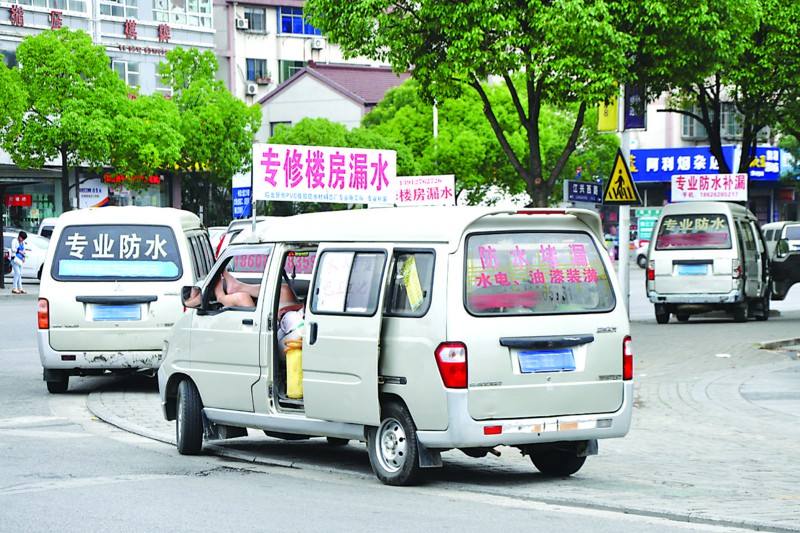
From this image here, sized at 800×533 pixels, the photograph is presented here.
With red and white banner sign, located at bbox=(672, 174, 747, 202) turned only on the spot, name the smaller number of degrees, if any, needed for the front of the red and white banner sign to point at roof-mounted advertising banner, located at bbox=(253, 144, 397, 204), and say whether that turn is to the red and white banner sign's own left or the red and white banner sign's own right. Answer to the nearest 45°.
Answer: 0° — it already faces it

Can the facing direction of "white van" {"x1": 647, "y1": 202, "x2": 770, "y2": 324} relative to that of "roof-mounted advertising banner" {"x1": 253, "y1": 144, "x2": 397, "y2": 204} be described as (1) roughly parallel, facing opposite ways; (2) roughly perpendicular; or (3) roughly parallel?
roughly parallel, facing opposite ways

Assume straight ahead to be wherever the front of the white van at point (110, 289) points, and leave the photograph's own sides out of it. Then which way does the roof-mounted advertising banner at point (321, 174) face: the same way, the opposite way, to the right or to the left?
the opposite way

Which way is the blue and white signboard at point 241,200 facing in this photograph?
toward the camera

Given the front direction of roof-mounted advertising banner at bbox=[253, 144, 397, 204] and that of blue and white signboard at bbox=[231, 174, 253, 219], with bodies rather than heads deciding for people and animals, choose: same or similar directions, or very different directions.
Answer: same or similar directions

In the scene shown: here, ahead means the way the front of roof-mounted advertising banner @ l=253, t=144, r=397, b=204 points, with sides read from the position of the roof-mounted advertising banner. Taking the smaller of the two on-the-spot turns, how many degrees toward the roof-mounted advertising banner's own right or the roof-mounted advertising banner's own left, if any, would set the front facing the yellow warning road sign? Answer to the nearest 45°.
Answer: approximately 135° to the roof-mounted advertising banner's own left

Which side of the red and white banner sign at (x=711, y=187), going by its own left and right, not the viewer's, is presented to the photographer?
front

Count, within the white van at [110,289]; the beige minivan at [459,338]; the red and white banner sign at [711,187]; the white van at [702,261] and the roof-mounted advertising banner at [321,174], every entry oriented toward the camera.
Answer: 2

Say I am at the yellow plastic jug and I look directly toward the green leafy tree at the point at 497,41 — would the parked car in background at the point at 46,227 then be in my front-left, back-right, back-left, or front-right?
front-left

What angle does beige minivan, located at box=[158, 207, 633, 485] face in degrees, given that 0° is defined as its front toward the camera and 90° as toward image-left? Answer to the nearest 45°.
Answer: approximately 135°

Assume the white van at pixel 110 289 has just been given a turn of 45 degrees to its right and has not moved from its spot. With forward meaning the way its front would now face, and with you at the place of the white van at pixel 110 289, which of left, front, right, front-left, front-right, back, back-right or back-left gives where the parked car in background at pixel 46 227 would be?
front-left

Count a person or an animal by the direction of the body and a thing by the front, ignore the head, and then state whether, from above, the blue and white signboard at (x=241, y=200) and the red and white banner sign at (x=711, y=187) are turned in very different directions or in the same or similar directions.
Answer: same or similar directions

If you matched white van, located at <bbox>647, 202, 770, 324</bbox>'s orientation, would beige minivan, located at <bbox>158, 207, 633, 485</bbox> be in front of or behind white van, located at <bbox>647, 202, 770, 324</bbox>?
behind
